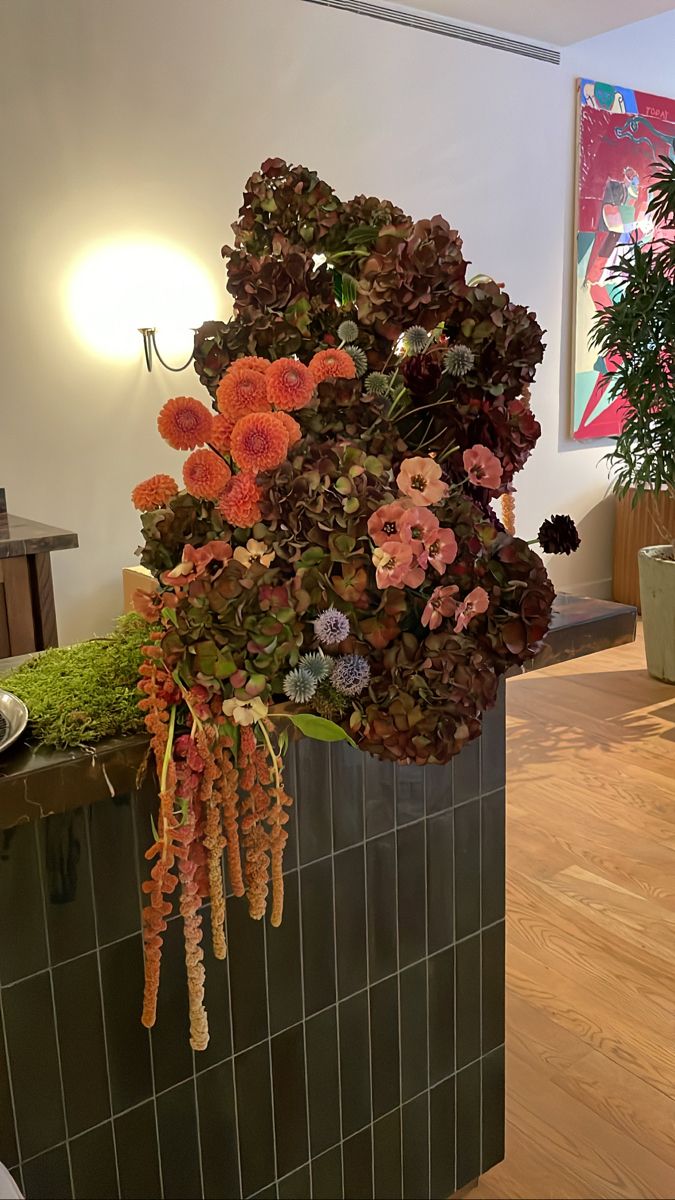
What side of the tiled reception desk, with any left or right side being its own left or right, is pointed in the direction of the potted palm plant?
left

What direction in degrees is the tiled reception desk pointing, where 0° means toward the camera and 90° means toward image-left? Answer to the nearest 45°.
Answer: approximately 315°

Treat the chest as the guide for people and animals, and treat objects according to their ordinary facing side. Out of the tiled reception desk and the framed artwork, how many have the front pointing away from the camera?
0
